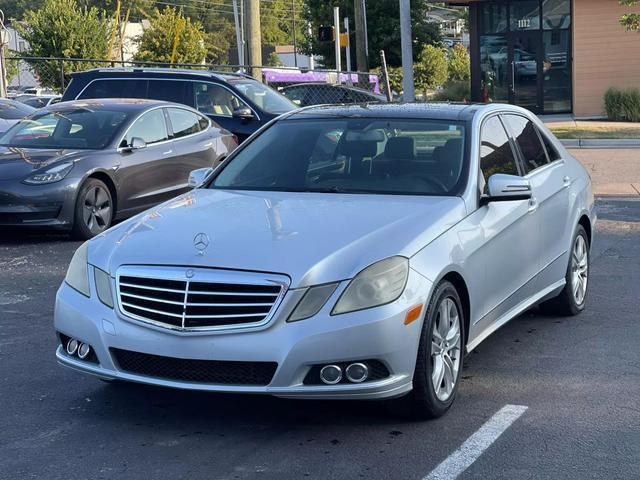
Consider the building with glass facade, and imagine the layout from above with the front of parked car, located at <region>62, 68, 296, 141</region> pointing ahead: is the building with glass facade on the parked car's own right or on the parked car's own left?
on the parked car's own left

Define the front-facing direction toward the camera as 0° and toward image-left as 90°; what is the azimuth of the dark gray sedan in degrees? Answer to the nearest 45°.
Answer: approximately 45°

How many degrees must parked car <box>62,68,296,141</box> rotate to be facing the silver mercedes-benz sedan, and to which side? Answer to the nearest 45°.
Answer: approximately 45° to its right

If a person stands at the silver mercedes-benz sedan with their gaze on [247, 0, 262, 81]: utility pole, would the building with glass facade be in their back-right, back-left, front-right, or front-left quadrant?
front-right

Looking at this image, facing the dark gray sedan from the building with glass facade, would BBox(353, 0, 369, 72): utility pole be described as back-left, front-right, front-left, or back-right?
front-right

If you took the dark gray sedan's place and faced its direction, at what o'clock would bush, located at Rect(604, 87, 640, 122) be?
The bush is roughly at 6 o'clock from the dark gray sedan.

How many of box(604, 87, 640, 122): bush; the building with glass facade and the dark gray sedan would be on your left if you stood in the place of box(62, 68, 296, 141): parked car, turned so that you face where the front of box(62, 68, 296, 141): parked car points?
2

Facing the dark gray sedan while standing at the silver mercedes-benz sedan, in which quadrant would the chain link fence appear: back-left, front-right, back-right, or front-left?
front-right

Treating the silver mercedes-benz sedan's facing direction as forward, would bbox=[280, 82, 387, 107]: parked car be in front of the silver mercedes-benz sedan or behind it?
behind

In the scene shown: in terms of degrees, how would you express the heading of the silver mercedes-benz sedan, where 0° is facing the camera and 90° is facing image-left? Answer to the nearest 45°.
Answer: approximately 45°

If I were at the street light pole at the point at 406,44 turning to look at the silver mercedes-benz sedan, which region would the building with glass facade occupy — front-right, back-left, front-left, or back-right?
back-left
